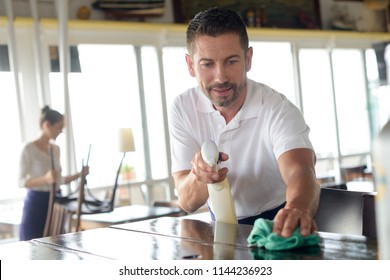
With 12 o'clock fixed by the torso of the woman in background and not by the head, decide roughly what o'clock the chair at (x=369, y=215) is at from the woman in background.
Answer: The chair is roughly at 1 o'clock from the woman in background.

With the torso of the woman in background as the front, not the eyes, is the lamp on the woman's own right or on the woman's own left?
on the woman's own left

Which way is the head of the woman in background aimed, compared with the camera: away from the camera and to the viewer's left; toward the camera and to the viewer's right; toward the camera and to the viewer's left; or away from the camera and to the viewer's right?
toward the camera and to the viewer's right

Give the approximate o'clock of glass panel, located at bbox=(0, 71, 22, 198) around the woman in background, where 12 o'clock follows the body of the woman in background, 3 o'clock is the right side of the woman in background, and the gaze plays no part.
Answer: The glass panel is roughly at 7 o'clock from the woman in background.

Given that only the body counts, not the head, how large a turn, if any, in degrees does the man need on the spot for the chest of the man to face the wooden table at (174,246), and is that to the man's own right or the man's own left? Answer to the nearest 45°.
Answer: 0° — they already face it

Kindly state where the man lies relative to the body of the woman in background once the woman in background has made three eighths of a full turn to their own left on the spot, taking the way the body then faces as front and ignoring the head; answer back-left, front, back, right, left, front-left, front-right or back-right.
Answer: back

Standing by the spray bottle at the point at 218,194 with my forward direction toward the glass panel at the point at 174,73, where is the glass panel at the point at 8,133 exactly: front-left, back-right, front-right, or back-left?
front-left

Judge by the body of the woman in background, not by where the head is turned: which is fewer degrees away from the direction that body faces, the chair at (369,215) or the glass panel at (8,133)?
the chair

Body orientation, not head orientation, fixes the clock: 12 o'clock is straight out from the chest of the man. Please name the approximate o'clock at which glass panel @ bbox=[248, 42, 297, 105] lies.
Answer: The glass panel is roughly at 6 o'clock from the man.

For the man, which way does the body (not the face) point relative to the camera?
toward the camera

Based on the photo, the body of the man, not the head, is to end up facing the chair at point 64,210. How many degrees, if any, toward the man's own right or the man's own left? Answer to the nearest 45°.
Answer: approximately 135° to the man's own right
